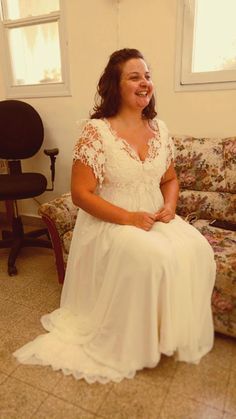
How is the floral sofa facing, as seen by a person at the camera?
facing the viewer and to the left of the viewer

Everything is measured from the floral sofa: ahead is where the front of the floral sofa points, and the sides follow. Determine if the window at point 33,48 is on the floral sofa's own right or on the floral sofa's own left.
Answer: on the floral sofa's own right

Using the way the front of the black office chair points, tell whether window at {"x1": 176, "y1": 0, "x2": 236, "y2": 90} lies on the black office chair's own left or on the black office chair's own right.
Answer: on the black office chair's own left

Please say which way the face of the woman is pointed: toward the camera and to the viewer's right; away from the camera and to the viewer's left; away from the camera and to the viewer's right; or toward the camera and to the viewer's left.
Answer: toward the camera and to the viewer's right

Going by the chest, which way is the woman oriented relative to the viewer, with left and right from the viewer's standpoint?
facing the viewer and to the right of the viewer

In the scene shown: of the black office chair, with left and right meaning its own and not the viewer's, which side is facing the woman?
front
